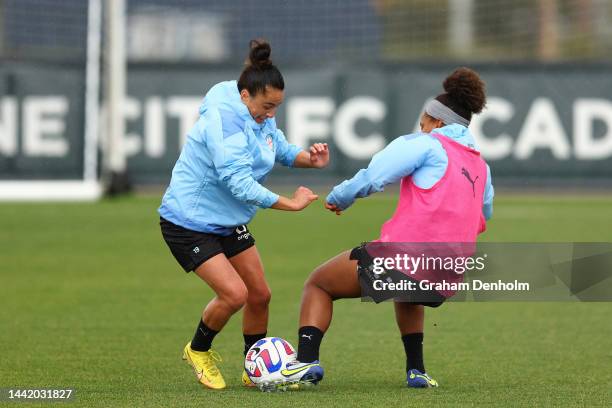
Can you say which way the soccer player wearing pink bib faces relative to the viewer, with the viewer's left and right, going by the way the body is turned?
facing away from the viewer and to the left of the viewer

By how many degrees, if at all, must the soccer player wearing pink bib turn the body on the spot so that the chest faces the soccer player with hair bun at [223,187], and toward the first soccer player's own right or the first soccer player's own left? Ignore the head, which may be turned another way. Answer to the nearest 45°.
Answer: approximately 45° to the first soccer player's own left

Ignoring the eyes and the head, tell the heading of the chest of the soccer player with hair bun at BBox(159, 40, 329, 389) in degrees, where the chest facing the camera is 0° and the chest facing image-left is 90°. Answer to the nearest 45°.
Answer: approximately 315°

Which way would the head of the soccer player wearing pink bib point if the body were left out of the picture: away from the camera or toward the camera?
away from the camera

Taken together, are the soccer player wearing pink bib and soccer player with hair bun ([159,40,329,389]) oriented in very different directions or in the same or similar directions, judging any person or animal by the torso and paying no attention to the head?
very different directions
